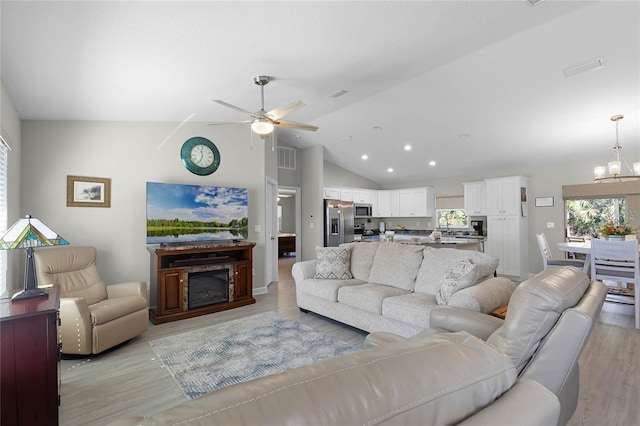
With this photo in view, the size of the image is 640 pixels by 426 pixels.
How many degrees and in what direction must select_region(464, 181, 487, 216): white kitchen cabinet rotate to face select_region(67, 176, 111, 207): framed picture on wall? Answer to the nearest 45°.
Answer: approximately 45° to its right

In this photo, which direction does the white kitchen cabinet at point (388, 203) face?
toward the camera

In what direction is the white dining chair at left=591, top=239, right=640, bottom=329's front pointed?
away from the camera

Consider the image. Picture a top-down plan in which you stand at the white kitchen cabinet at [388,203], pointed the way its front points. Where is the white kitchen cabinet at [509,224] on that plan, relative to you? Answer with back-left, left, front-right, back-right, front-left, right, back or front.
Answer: front-left

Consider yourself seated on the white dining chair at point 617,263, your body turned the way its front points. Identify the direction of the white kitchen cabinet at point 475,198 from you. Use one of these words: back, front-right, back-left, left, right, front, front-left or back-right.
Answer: front-left

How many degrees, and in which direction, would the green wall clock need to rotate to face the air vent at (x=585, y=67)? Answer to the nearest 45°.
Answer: approximately 45° to its left

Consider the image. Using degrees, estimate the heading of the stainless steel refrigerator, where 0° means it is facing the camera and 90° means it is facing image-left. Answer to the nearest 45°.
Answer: approximately 315°

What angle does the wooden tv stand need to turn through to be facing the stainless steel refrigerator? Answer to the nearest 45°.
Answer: approximately 90° to its left

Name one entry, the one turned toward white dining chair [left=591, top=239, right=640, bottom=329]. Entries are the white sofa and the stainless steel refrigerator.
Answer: the stainless steel refrigerator

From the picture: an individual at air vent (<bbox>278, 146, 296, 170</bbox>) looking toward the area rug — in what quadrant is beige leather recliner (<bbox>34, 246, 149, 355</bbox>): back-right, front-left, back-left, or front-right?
front-right

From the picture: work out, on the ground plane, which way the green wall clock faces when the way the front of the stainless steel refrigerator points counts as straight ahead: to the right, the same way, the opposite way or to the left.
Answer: the same way

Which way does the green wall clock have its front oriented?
toward the camera

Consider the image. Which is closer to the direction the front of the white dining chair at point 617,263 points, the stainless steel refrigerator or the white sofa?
the stainless steel refrigerator

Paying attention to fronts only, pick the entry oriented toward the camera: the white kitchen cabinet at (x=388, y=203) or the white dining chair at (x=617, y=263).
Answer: the white kitchen cabinet

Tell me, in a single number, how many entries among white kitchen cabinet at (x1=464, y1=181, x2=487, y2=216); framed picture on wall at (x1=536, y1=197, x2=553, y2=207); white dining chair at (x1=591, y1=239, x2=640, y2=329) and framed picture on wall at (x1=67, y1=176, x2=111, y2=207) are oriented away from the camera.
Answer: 1

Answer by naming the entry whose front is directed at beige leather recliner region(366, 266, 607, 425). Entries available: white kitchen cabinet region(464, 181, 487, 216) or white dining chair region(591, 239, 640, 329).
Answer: the white kitchen cabinet

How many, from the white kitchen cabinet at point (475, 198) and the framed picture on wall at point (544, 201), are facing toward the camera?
2

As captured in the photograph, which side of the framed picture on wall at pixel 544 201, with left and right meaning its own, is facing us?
front

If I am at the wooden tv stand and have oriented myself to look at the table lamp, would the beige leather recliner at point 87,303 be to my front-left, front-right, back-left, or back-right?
front-right
